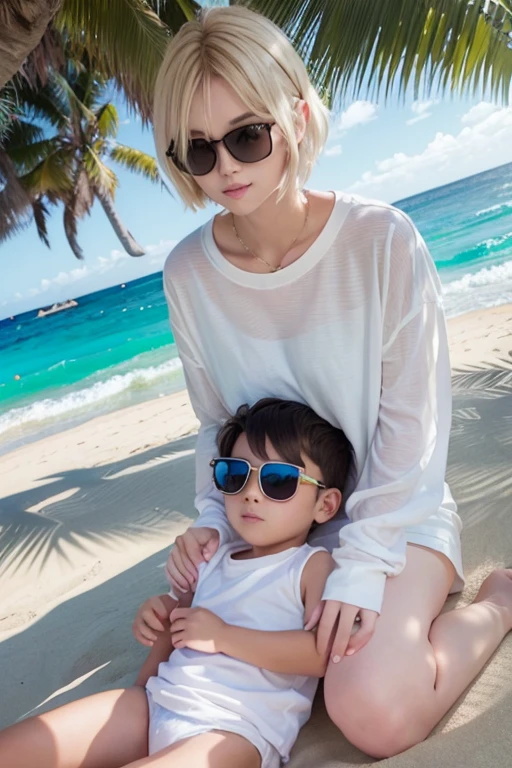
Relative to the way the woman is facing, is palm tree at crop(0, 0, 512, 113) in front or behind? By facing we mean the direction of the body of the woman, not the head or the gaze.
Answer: behind

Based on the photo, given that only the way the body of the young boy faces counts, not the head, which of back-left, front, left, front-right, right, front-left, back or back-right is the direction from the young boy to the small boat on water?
back-right

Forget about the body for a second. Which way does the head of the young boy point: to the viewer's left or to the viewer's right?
to the viewer's left

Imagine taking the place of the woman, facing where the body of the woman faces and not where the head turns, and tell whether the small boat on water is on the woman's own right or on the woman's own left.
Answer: on the woman's own right

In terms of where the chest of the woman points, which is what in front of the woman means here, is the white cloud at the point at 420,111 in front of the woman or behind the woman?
behind

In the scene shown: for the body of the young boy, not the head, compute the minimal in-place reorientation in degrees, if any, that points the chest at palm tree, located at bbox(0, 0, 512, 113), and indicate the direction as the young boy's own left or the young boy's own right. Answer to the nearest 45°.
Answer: approximately 180°

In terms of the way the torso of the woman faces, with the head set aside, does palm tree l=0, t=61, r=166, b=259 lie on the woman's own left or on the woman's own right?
on the woman's own right

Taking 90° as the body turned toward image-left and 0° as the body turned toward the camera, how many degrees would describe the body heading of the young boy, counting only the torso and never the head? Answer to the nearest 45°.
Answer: approximately 45°

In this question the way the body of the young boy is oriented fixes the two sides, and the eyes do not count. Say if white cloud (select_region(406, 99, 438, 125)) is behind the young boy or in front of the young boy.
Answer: behind

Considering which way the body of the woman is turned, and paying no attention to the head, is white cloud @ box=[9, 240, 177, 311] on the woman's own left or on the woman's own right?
on the woman's own right

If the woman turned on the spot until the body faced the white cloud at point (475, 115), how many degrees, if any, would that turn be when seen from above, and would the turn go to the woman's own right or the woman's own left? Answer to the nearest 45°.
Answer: approximately 135° to the woman's own right
